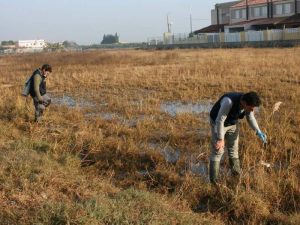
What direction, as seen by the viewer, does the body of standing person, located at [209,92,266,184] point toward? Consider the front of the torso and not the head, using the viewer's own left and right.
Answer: facing the viewer and to the right of the viewer

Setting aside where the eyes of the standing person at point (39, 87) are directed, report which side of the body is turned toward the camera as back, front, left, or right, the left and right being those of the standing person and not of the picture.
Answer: right

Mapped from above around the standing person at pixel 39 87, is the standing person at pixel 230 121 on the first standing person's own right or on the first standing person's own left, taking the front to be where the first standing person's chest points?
on the first standing person's own right

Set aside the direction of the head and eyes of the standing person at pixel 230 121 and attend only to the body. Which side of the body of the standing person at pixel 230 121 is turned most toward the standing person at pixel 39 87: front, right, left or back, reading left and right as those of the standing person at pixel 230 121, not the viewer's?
back

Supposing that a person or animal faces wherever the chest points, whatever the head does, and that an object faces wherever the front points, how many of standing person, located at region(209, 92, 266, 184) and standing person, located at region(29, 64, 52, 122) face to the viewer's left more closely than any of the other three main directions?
0
